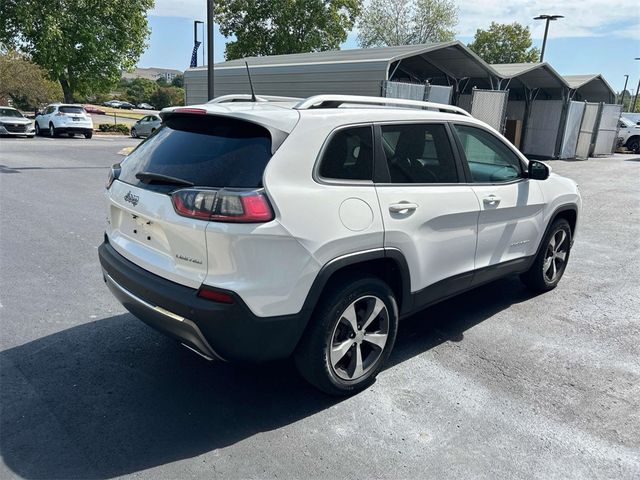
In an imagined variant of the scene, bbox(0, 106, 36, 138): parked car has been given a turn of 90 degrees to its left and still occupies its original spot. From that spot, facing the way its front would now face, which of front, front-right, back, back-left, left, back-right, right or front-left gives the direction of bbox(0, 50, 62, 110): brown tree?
front-left

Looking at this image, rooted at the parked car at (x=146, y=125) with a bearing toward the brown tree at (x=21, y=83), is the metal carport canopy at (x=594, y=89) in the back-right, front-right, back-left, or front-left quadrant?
back-right

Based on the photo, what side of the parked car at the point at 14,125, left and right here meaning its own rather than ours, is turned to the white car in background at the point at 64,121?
left

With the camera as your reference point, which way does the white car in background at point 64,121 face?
facing away from the viewer and to the left of the viewer

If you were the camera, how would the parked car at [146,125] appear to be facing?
facing the viewer and to the left of the viewer

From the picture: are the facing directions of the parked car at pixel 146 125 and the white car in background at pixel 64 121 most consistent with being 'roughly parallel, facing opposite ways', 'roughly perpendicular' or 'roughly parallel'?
roughly perpendicular

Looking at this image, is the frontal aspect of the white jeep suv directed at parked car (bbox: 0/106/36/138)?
no

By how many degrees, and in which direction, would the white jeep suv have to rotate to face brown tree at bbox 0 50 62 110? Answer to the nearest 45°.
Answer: approximately 90° to its left

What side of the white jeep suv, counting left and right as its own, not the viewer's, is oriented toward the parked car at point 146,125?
left

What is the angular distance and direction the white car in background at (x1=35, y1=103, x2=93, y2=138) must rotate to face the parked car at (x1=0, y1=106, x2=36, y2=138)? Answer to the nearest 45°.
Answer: approximately 90° to its left

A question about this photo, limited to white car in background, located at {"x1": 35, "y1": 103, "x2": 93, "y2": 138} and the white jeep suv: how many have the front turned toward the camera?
0

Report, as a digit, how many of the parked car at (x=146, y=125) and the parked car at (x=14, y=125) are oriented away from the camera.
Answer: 0

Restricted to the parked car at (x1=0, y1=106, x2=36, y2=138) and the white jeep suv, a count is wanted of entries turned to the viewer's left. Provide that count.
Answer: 0

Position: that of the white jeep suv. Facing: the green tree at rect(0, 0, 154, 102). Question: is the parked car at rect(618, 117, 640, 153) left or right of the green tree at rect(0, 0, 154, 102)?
right

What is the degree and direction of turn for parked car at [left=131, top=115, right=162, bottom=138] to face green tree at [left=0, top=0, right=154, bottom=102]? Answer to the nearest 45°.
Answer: approximately 90° to its right

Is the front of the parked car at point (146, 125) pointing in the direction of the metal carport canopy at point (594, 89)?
no

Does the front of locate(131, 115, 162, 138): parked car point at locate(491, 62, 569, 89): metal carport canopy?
no

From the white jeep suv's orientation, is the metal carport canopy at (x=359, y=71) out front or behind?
out front

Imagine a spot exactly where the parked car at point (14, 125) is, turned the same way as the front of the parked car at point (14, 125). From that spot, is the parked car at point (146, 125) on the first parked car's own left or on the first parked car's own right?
on the first parked car's own left

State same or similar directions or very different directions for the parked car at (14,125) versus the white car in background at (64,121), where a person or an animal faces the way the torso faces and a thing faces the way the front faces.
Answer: very different directions

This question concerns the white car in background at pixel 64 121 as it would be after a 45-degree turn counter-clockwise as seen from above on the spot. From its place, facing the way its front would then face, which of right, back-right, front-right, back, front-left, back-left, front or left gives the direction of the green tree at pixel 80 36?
right

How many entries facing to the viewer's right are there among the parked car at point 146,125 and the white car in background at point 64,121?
0

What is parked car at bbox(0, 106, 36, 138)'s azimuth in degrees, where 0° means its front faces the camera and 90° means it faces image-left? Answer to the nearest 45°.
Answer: approximately 315°
